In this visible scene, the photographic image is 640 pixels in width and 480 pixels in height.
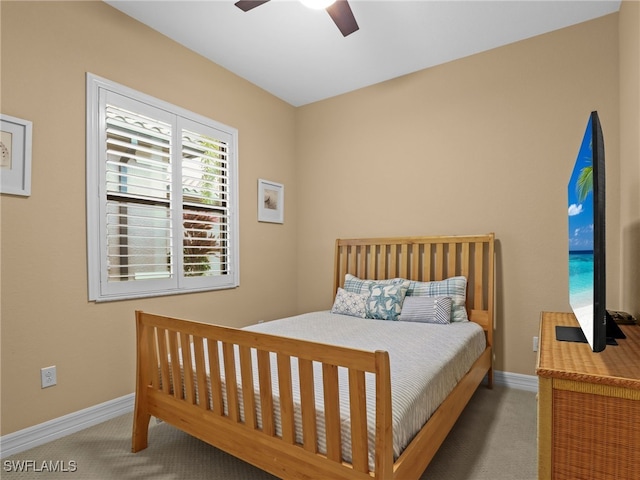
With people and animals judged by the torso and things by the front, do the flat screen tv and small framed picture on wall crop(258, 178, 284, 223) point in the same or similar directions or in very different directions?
very different directions

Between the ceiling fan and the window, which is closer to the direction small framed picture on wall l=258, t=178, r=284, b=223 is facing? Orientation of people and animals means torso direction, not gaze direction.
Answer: the ceiling fan

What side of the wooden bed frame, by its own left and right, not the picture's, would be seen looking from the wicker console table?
left

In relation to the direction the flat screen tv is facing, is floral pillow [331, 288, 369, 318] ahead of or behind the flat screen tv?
ahead

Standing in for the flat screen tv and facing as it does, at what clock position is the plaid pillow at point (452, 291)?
The plaid pillow is roughly at 2 o'clock from the flat screen tv.

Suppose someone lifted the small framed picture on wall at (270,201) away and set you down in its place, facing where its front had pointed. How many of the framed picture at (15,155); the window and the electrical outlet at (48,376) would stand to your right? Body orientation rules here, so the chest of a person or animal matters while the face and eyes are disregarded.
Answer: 3

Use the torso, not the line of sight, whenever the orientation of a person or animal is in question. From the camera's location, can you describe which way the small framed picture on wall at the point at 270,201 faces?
facing the viewer and to the right of the viewer

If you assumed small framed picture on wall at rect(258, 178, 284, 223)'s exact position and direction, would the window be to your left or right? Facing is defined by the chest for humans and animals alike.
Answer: on your right

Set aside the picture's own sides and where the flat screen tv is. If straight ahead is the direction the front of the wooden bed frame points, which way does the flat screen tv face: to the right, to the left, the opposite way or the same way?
to the right

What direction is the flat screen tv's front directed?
to the viewer's left
